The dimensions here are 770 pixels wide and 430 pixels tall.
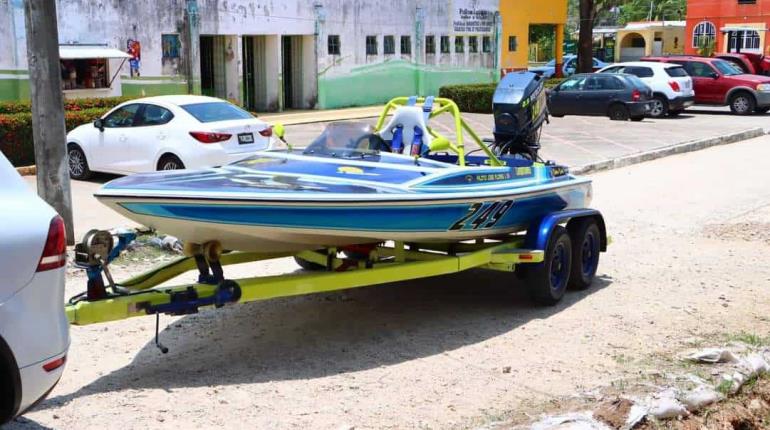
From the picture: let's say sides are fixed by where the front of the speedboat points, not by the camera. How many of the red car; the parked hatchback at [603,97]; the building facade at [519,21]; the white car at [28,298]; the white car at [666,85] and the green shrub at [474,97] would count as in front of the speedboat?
1

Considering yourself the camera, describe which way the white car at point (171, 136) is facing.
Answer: facing away from the viewer and to the left of the viewer

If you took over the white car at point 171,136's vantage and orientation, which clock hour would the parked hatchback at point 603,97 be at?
The parked hatchback is roughly at 3 o'clock from the white car.

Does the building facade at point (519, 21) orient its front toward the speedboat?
yes

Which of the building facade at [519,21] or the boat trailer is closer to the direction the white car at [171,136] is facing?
the building facade

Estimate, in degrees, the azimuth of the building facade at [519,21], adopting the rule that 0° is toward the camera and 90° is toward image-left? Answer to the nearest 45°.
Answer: approximately 0°

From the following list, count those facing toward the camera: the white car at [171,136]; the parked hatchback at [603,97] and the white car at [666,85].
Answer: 0

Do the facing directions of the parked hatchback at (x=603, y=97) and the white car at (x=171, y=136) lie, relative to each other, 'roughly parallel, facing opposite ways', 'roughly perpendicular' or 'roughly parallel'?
roughly parallel

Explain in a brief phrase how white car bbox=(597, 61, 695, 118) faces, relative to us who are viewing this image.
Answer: facing away from the viewer and to the left of the viewer

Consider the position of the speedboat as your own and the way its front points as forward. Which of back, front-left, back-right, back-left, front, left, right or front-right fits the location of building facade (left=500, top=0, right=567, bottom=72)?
back-right

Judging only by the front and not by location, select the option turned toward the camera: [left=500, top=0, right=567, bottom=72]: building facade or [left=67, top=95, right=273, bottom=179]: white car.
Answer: the building facade

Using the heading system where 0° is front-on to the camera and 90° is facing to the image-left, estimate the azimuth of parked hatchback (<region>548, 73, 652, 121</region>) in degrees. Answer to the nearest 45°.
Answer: approximately 135°

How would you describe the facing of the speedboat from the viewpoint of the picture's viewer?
facing the viewer and to the left of the viewer
